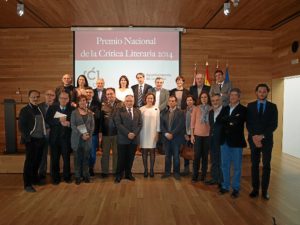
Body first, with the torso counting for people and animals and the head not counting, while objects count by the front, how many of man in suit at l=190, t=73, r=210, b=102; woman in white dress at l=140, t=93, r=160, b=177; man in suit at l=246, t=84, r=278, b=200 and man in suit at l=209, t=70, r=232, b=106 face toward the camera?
4

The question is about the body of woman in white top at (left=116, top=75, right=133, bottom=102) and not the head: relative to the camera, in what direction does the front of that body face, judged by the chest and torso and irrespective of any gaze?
toward the camera

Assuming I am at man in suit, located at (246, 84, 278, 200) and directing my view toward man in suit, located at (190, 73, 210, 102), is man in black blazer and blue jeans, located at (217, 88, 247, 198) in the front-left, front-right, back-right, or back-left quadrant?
front-left

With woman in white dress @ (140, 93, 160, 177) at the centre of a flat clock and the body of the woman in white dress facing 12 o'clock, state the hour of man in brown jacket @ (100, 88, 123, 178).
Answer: The man in brown jacket is roughly at 3 o'clock from the woman in white dress.

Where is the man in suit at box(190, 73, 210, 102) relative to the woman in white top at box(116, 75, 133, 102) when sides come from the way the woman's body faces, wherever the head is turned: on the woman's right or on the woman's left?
on the woman's left

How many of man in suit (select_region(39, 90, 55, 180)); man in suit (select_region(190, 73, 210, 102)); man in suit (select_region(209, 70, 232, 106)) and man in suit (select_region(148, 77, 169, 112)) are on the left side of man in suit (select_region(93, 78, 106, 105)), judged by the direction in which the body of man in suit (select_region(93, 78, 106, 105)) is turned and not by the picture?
3

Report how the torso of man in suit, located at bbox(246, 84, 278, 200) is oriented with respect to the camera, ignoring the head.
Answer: toward the camera

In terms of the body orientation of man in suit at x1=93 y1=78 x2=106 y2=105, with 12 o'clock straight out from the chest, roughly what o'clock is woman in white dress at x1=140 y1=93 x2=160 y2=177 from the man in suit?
The woman in white dress is roughly at 10 o'clock from the man in suit.

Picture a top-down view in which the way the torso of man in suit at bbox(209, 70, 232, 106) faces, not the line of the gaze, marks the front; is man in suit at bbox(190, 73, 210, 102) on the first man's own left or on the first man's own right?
on the first man's own right

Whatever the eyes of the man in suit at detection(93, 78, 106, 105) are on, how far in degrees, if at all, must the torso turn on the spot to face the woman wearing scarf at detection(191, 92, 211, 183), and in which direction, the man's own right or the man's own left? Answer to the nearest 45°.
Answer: approximately 45° to the man's own left

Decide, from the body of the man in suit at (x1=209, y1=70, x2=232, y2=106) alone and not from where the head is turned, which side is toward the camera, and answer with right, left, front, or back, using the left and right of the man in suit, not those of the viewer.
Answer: front
